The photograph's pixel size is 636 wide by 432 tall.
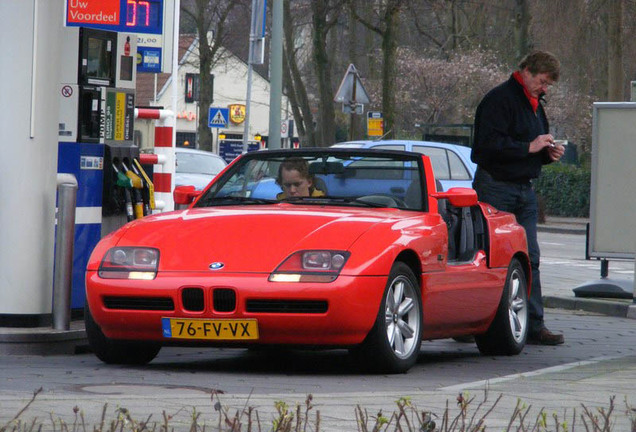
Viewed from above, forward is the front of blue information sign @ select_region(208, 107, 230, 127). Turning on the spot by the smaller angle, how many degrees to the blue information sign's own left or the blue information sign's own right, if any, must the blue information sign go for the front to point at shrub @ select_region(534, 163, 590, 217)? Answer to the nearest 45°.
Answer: approximately 90° to the blue information sign's own left

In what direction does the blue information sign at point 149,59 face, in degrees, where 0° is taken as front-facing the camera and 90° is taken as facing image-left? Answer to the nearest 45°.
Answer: approximately 0°

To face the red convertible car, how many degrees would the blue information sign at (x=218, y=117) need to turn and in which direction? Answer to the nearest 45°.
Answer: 0° — it already faces it

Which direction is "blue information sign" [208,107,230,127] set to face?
toward the camera

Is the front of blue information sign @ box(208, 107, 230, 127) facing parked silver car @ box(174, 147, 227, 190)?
yes

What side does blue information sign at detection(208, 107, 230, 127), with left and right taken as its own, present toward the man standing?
front

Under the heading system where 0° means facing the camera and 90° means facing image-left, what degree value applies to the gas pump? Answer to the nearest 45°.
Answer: approximately 315°

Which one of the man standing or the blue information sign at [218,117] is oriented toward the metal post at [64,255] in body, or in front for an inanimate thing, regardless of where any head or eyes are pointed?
the blue information sign

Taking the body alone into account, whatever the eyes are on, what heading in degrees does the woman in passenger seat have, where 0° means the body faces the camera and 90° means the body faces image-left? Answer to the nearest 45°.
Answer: approximately 45°

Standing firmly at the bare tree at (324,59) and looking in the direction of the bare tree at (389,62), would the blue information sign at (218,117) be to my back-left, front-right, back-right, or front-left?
back-right

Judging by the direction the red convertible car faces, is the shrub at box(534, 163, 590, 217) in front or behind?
behind

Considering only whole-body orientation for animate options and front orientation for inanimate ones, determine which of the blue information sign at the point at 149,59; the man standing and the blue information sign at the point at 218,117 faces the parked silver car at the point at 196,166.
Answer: the blue information sign at the point at 218,117

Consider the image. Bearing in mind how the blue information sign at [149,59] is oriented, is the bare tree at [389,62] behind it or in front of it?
behind

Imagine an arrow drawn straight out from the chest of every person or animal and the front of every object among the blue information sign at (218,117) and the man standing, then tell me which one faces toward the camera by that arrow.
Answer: the blue information sign

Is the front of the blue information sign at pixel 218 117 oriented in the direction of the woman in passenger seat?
yes

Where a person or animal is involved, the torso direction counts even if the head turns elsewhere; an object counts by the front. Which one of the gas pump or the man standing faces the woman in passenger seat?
the gas pump

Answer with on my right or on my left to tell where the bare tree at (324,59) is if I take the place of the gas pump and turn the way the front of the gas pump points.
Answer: on my left

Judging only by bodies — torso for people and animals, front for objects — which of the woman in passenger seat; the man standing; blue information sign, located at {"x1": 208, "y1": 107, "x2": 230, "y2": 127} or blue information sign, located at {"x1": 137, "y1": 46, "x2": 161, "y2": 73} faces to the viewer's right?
the man standing

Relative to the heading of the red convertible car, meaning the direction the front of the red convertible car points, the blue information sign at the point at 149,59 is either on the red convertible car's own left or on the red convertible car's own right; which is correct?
on the red convertible car's own right
